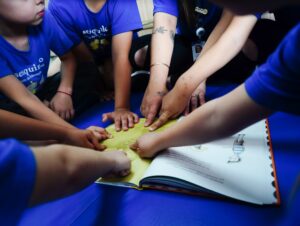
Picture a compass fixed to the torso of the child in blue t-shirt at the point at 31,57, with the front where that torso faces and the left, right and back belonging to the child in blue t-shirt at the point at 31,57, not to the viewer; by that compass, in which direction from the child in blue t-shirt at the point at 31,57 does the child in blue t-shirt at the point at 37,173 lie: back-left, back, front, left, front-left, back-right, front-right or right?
front-right

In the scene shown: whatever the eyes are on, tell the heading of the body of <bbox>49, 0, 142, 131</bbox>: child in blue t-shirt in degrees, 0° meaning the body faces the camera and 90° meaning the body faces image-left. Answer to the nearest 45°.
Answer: approximately 0°

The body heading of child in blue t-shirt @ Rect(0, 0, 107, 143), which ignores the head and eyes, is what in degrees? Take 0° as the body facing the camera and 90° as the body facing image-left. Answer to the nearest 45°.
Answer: approximately 315°
